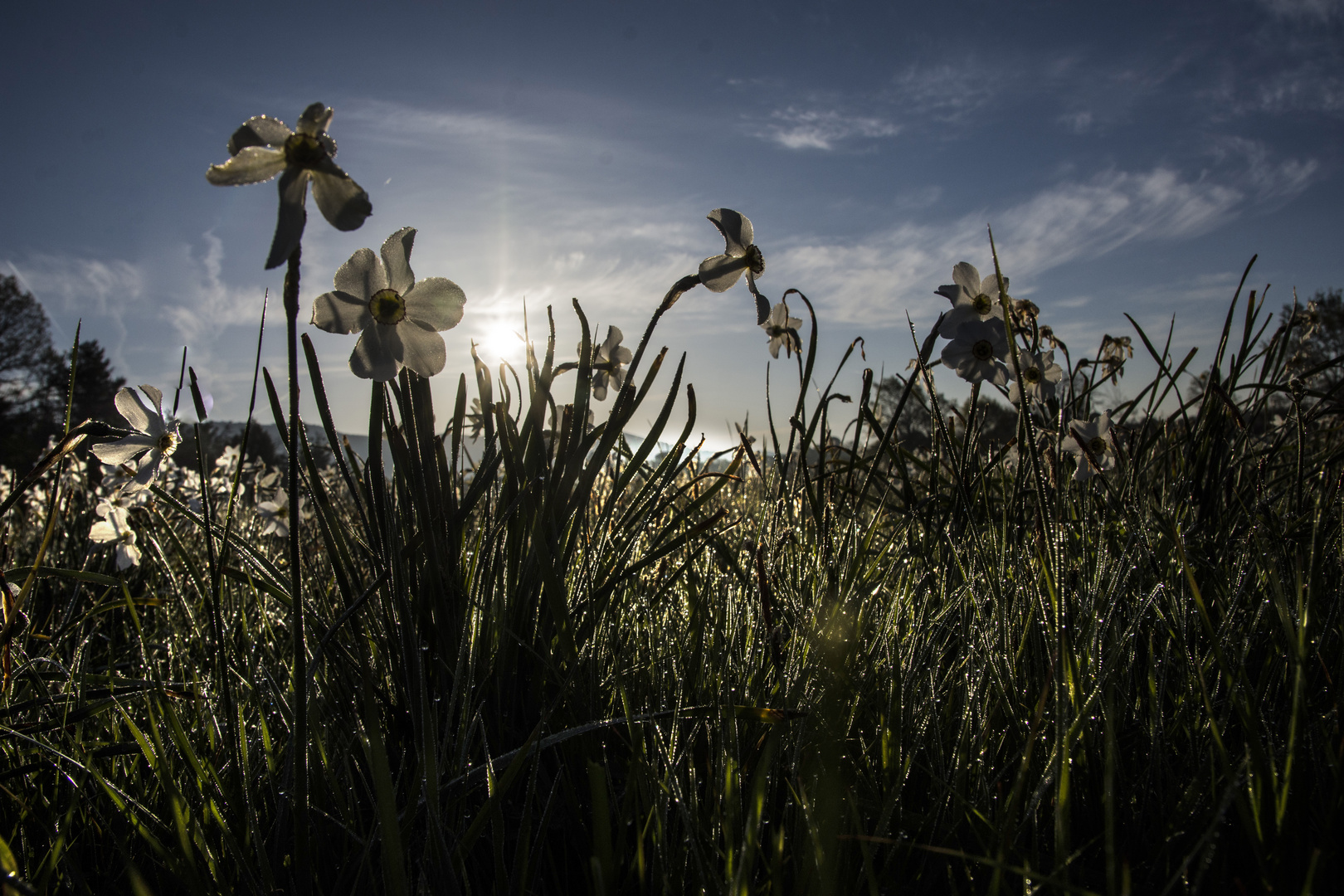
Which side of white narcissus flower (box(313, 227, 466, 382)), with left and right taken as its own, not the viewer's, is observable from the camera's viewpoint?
front

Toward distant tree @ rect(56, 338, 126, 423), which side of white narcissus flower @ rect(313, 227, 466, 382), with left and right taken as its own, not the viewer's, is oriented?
back

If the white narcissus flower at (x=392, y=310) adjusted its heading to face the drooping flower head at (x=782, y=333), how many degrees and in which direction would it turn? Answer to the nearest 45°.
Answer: approximately 135° to its left

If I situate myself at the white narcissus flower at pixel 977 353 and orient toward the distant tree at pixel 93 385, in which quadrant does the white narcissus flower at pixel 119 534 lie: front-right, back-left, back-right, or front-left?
front-left

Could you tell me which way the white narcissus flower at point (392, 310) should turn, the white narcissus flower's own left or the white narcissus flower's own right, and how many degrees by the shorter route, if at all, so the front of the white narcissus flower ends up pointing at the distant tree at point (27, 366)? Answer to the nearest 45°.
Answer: approximately 180°
